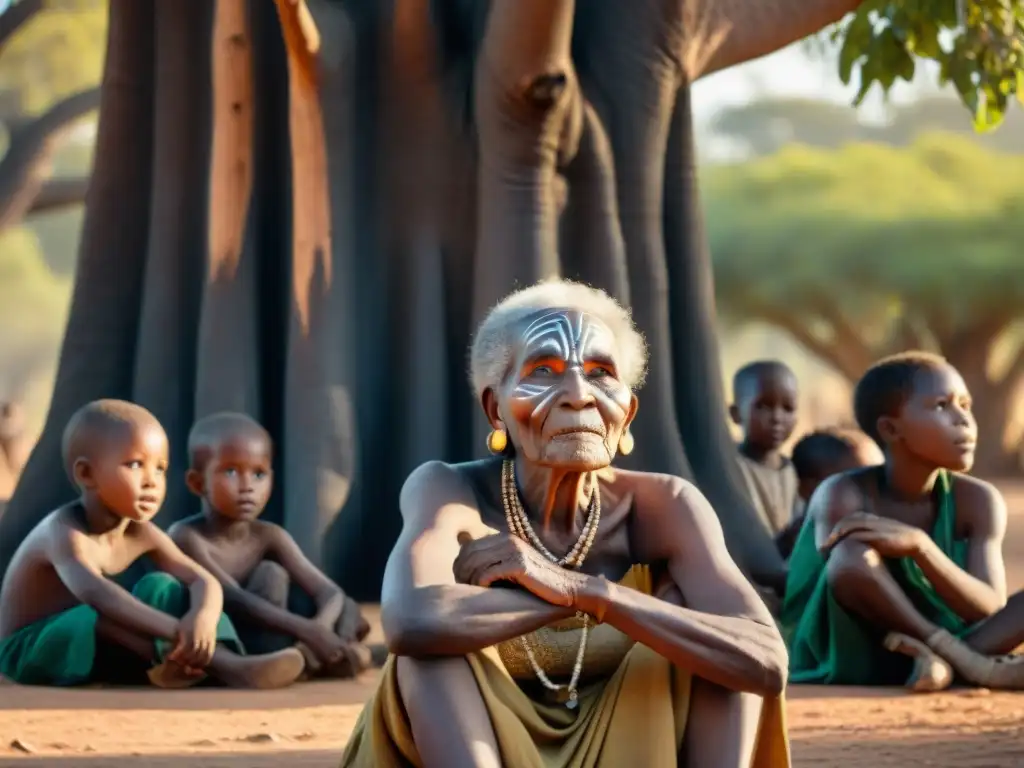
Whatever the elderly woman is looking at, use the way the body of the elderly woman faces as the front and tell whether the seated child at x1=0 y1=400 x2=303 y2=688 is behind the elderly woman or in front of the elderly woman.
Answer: behind

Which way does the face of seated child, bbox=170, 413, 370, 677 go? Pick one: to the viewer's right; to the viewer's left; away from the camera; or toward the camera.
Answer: toward the camera

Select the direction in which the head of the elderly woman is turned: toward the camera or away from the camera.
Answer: toward the camera

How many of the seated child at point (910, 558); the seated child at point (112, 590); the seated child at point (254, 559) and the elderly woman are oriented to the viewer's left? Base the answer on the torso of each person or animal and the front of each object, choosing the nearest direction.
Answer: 0

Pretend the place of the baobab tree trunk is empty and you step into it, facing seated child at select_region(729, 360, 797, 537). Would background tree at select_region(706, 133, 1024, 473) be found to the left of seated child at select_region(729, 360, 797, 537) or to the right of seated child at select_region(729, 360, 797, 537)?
left

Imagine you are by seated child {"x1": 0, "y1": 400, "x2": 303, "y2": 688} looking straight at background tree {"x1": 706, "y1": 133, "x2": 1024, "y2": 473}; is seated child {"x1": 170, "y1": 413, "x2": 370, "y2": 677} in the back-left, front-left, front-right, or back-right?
front-right

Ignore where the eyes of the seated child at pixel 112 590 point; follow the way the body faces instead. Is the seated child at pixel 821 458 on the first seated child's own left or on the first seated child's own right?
on the first seated child's own left

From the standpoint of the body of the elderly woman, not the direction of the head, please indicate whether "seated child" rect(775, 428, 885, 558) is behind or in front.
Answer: behind

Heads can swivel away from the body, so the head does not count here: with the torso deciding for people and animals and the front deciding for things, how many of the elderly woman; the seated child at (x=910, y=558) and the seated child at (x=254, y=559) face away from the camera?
0

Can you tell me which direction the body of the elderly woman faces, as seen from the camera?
toward the camera

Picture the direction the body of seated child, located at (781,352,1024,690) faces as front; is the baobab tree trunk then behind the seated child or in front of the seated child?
behind

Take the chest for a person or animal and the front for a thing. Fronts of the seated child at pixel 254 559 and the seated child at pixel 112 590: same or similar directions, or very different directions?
same or similar directions

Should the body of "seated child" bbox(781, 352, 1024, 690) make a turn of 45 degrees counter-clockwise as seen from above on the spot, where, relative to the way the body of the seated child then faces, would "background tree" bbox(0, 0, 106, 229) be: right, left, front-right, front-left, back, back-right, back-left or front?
back-left

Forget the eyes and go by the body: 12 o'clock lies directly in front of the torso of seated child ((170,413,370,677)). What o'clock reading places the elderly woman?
The elderly woman is roughly at 1 o'clock from the seated child.

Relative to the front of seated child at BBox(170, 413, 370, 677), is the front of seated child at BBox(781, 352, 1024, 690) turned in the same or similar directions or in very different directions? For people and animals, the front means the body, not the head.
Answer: same or similar directions

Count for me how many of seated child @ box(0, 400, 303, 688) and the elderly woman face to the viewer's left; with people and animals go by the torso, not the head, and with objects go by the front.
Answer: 0

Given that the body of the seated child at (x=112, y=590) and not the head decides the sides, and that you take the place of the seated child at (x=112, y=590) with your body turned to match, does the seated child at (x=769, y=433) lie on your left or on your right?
on your left

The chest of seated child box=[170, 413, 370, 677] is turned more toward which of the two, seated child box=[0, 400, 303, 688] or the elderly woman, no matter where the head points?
the elderly woman

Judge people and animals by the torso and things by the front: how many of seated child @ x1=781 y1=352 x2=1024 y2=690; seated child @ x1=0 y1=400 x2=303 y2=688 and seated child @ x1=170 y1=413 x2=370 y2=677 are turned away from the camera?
0
